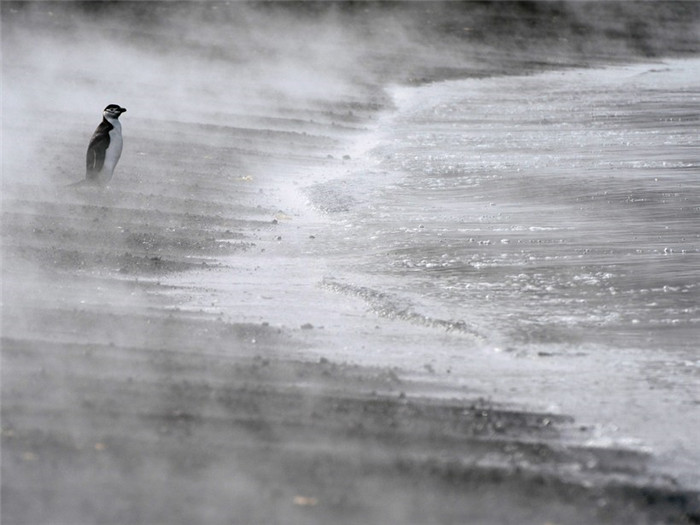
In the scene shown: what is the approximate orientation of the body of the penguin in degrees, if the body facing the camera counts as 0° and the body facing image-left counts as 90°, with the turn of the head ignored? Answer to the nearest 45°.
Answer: approximately 270°
